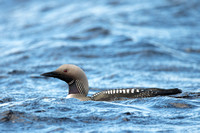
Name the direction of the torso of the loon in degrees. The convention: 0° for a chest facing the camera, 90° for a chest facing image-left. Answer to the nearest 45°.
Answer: approximately 90°
